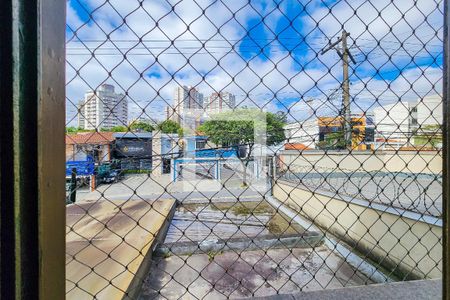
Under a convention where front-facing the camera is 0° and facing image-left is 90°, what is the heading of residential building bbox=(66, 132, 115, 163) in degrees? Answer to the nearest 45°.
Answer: approximately 0°

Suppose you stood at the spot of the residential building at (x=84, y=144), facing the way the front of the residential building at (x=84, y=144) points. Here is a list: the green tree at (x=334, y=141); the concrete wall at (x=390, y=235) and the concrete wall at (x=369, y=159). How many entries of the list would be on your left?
3

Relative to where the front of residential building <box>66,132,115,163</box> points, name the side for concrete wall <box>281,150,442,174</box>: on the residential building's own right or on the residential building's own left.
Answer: on the residential building's own left
